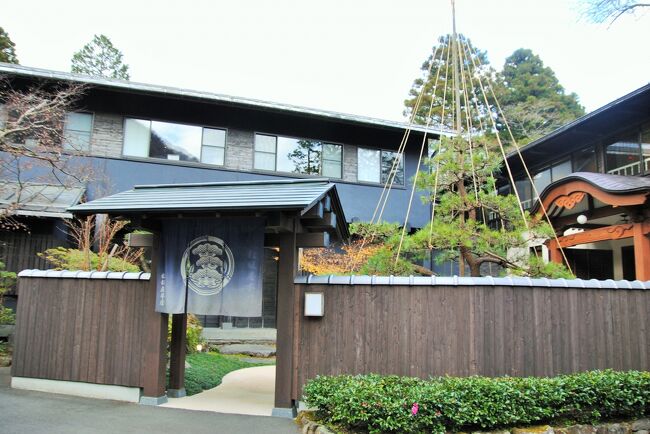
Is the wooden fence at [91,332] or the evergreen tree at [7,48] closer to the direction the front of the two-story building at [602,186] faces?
the wooden fence

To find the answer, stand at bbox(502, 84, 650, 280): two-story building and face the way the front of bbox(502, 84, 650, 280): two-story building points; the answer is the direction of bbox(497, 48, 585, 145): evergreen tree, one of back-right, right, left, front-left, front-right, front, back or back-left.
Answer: back-right

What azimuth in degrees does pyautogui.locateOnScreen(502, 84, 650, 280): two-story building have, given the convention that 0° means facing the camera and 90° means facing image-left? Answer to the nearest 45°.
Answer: approximately 45°

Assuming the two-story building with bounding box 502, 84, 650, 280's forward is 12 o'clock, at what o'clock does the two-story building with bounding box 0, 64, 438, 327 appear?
the two-story building with bounding box 0, 64, 438, 327 is roughly at 1 o'clock from the two-story building with bounding box 502, 84, 650, 280.

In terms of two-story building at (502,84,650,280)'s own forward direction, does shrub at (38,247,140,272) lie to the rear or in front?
in front

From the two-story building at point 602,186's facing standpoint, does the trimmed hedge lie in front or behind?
in front

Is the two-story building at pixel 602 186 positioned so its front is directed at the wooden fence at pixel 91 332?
yes

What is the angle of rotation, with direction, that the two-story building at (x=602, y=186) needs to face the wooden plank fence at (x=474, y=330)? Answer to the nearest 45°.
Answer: approximately 45° to its left
